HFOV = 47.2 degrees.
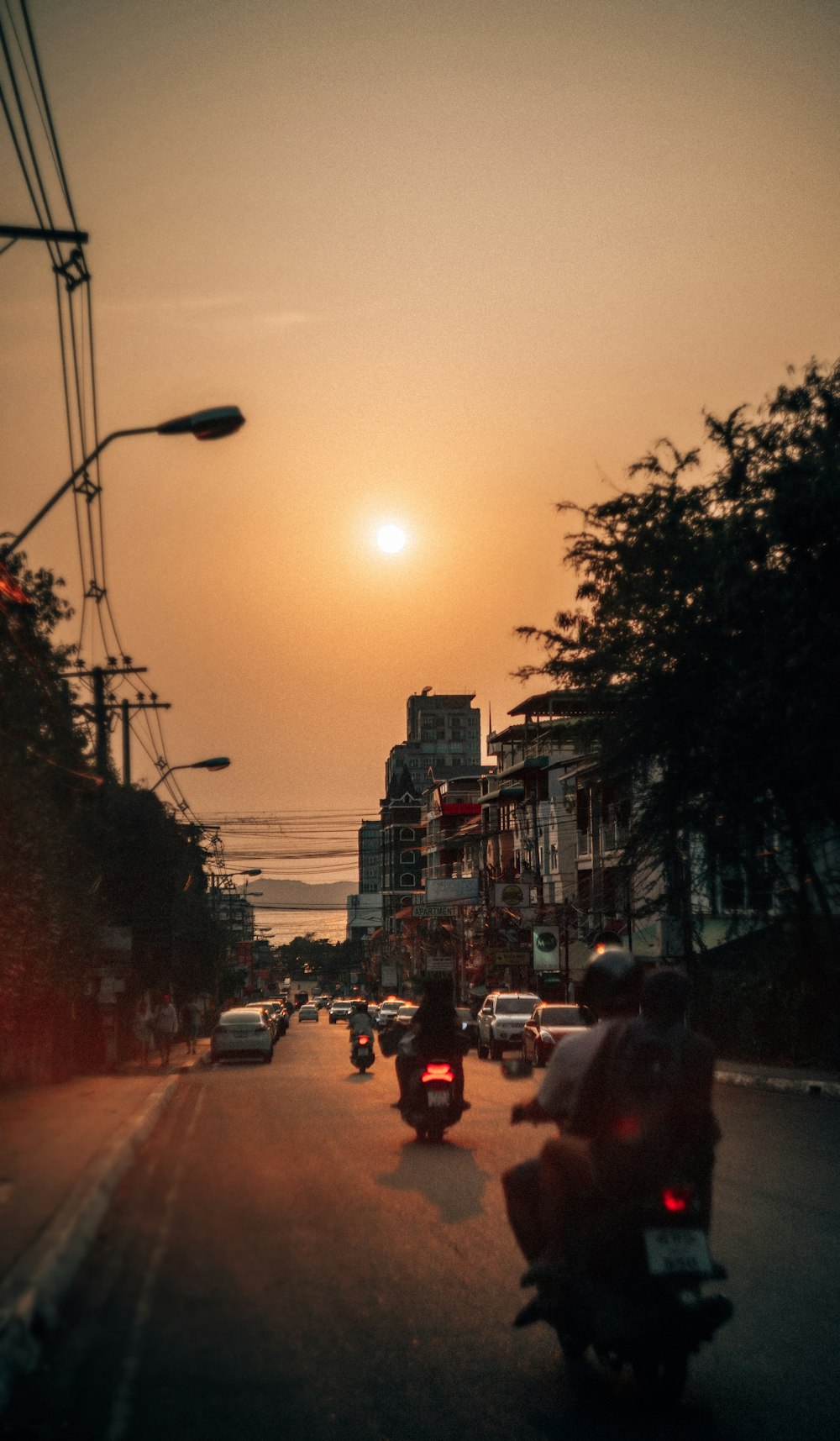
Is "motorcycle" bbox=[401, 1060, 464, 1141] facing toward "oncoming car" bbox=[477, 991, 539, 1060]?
yes

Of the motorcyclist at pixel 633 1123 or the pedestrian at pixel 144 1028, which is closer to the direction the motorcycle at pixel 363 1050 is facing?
the pedestrian

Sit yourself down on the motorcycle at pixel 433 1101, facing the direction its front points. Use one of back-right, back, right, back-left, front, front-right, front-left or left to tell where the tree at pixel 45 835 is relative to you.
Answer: front-left

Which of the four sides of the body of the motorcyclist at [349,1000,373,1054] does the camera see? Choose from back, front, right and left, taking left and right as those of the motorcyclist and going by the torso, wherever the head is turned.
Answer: back

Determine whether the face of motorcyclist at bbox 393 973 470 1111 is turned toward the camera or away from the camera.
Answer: away from the camera

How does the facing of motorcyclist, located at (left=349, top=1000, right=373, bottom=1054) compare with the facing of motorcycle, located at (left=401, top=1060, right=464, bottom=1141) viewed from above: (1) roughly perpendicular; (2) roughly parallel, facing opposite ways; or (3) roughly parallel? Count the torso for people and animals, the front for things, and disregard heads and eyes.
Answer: roughly parallel

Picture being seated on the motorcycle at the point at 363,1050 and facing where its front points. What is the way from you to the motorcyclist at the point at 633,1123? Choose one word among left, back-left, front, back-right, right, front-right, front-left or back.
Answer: back

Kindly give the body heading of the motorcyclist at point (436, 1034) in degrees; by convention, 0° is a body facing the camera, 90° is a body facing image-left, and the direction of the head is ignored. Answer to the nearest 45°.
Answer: approximately 180°

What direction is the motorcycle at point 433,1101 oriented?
away from the camera

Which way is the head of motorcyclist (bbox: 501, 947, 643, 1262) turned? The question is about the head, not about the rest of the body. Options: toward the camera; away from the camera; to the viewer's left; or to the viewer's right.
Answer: away from the camera

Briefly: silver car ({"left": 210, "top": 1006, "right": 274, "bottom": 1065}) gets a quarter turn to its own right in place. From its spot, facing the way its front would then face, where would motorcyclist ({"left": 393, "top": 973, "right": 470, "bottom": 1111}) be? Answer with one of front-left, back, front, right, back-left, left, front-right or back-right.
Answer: right

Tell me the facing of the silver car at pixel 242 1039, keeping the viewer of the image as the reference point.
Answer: facing away from the viewer

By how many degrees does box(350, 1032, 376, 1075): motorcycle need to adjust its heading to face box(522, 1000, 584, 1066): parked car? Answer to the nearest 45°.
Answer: approximately 90° to its right

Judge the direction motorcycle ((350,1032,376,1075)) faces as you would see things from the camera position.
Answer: facing away from the viewer

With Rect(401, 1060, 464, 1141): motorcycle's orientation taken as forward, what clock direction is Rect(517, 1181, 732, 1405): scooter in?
The scooter is roughly at 6 o'clock from the motorcycle.

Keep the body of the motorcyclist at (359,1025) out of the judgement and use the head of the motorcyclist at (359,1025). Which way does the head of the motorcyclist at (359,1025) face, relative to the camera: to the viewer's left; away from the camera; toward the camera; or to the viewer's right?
away from the camera
